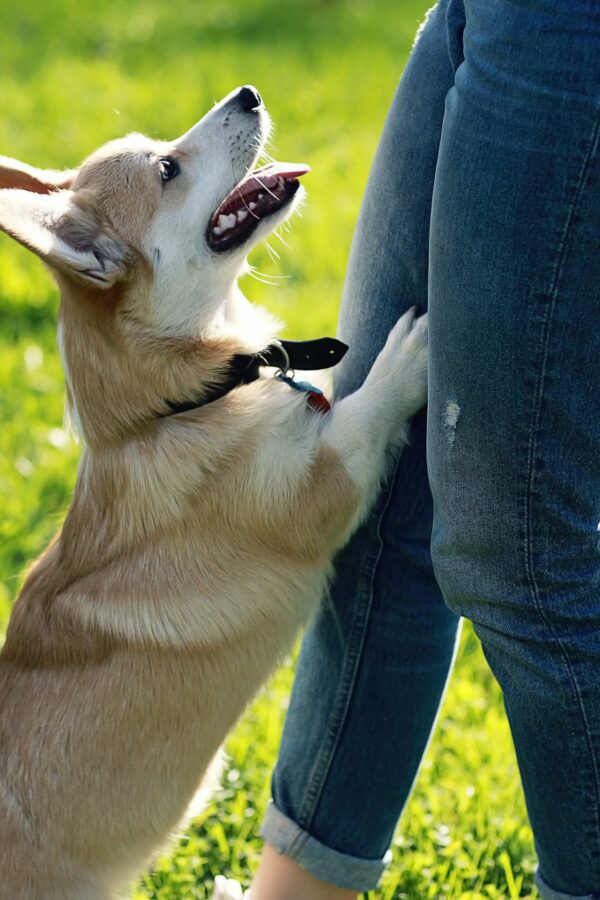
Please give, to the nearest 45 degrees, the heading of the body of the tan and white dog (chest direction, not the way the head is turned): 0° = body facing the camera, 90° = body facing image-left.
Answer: approximately 270°
